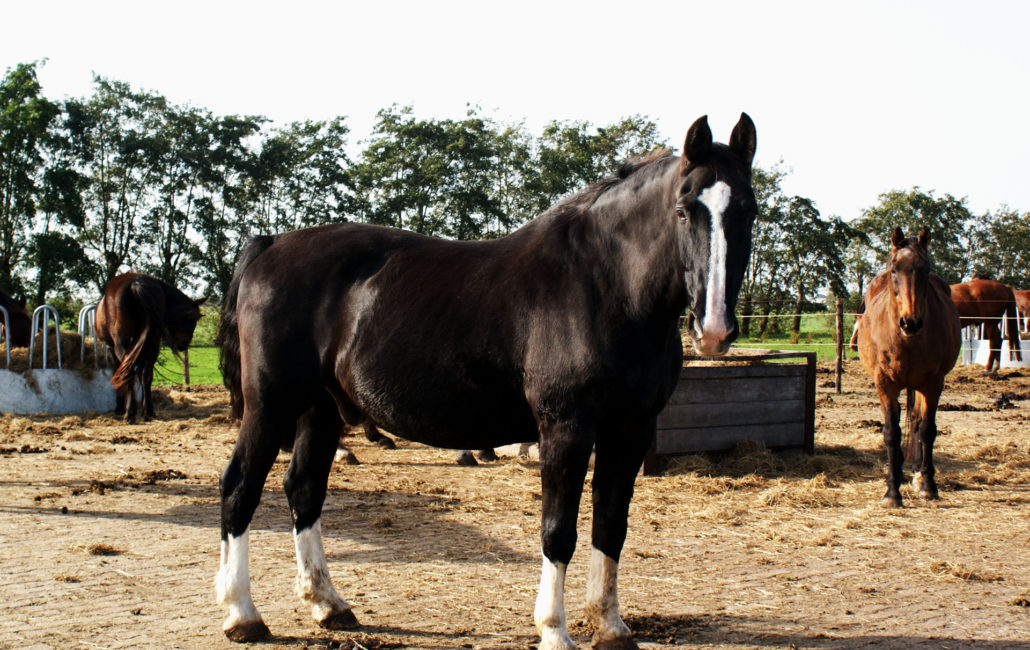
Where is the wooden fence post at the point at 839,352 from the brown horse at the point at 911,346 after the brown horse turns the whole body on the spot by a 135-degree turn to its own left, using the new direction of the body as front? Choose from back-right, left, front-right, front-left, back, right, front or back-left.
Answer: front-left

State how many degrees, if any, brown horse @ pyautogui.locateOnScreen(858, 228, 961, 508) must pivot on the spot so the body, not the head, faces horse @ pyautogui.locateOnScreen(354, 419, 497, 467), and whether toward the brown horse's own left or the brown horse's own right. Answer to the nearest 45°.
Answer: approximately 90° to the brown horse's own right

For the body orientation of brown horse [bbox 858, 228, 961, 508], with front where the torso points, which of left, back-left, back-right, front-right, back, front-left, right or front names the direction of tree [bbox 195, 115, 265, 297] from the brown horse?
back-right

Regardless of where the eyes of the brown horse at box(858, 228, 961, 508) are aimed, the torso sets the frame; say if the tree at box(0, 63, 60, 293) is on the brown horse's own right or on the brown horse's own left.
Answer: on the brown horse's own right

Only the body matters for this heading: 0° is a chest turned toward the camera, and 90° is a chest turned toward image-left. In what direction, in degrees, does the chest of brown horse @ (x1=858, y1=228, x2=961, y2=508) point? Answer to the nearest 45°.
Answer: approximately 0°

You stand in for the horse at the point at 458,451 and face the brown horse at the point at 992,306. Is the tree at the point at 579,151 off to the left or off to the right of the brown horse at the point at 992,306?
left

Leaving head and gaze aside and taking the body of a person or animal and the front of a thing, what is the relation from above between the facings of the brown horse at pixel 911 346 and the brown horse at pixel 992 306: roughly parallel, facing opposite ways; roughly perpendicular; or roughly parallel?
roughly perpendicular
